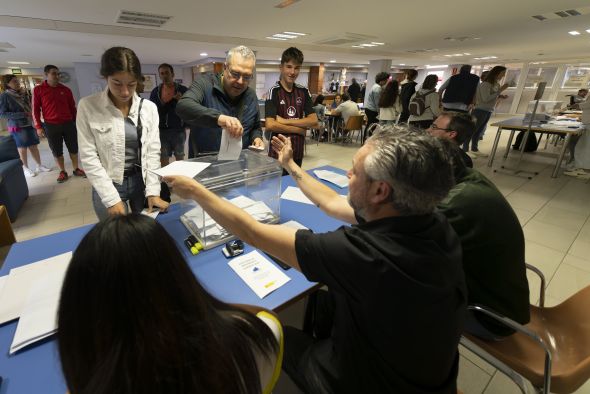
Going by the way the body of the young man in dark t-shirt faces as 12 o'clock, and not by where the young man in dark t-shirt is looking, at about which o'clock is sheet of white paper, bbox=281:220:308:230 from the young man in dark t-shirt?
The sheet of white paper is roughly at 12 o'clock from the young man in dark t-shirt.

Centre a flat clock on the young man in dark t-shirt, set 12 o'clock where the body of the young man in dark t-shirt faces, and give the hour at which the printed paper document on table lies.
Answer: The printed paper document on table is roughly at 12 o'clock from the young man in dark t-shirt.

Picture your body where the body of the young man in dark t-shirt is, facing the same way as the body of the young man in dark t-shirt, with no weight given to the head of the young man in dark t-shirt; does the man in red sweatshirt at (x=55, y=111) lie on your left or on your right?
on your right

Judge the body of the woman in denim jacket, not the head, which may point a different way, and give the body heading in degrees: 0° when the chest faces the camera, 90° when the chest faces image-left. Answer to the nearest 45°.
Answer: approximately 315°

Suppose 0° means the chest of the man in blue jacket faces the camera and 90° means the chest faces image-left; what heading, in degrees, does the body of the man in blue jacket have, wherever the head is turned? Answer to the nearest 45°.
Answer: approximately 315°

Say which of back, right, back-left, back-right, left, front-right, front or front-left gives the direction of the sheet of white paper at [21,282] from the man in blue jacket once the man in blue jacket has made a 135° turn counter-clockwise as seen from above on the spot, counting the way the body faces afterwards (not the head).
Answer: back-left

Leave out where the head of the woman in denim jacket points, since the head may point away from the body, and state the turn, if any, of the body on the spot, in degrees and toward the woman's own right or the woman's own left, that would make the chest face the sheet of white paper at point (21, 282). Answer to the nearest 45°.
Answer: approximately 45° to the woman's own right

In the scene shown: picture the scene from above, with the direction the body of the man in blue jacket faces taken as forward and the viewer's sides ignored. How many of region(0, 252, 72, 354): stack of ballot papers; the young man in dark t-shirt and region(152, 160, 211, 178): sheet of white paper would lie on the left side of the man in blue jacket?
1
